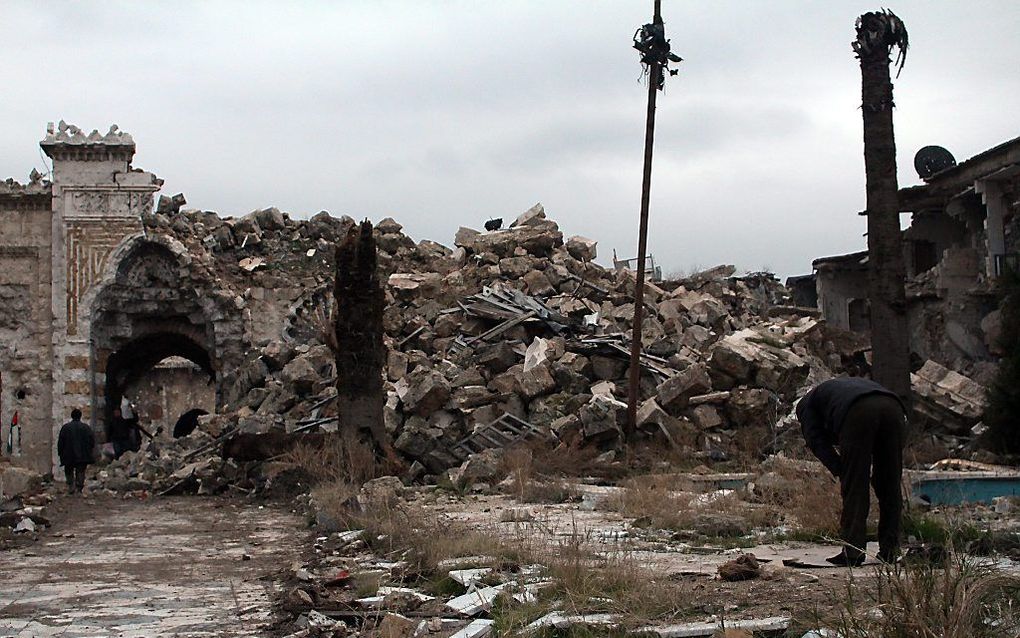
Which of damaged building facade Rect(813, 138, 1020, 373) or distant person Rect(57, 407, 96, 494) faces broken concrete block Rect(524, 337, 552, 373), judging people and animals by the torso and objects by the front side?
the damaged building facade

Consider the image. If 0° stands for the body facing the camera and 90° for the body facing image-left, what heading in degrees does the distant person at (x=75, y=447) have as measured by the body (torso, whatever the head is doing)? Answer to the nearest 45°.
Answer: approximately 180°

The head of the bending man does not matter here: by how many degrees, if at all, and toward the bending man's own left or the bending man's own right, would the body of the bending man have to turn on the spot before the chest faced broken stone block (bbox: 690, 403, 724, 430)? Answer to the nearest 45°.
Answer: approximately 45° to the bending man's own right

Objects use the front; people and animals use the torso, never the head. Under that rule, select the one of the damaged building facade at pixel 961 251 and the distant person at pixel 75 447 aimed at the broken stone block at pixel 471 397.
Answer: the damaged building facade

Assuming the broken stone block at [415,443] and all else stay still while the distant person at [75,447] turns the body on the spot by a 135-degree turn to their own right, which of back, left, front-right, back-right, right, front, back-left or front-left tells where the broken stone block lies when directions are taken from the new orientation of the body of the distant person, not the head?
front

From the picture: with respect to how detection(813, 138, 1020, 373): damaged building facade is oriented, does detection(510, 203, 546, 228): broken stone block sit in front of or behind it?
in front

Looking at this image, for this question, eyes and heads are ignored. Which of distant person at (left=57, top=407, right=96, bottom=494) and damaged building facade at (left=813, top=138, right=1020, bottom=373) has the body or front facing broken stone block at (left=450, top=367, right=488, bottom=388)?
the damaged building facade

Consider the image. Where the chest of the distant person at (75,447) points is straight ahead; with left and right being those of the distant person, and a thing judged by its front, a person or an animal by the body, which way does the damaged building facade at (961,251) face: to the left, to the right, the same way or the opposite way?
to the left

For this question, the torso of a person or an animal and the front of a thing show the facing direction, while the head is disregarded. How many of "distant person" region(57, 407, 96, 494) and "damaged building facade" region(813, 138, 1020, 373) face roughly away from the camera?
1

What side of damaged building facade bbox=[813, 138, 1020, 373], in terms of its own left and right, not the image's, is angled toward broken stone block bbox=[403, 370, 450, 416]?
front

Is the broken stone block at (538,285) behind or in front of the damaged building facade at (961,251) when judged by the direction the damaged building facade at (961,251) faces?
in front

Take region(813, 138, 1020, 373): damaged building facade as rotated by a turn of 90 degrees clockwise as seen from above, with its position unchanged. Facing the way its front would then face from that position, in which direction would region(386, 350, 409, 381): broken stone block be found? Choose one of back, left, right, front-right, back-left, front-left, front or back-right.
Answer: left

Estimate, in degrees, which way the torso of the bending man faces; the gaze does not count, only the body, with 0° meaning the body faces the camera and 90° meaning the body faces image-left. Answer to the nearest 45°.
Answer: approximately 135°
